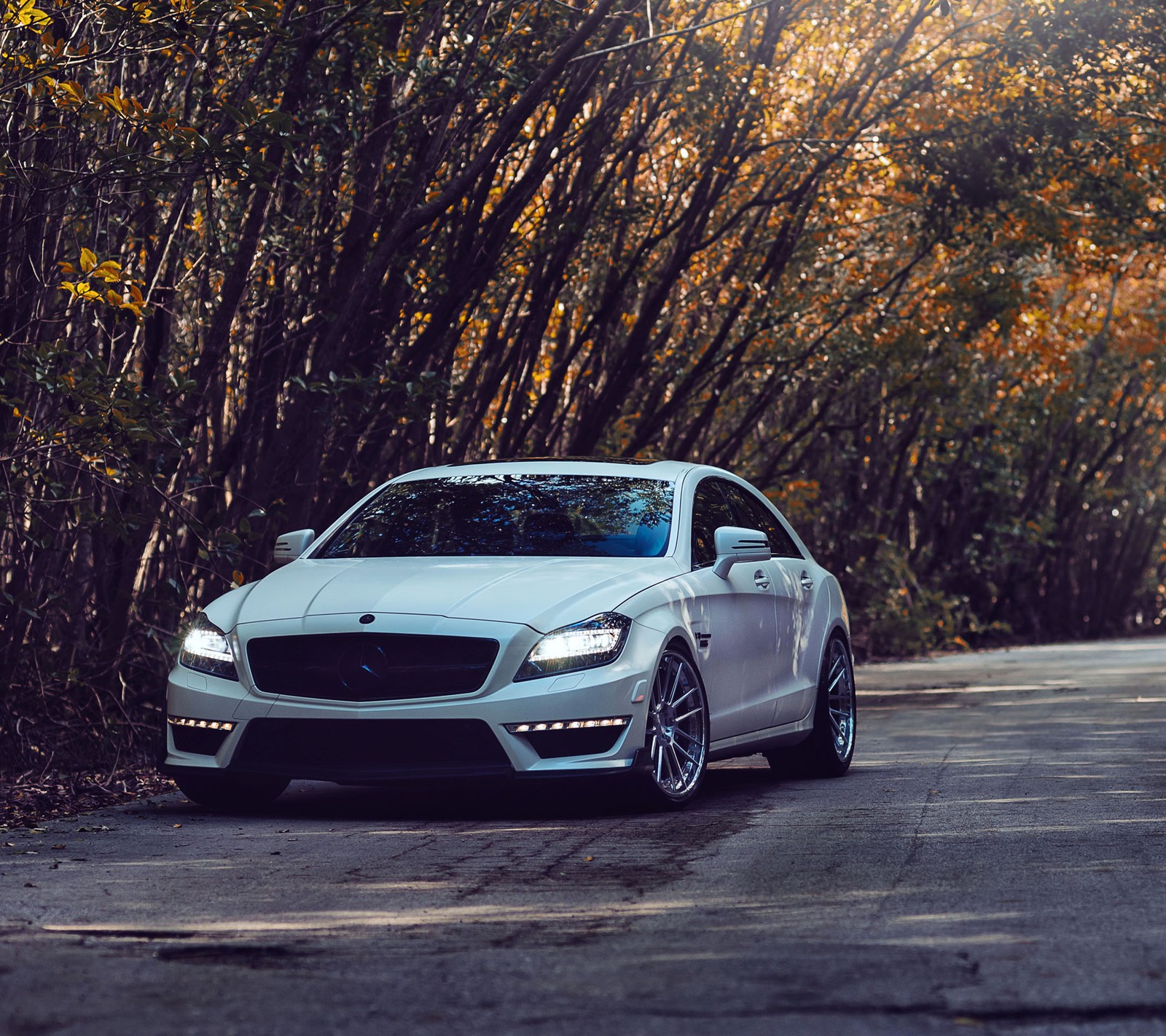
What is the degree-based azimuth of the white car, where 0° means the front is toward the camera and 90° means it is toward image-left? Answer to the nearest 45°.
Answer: approximately 45°
